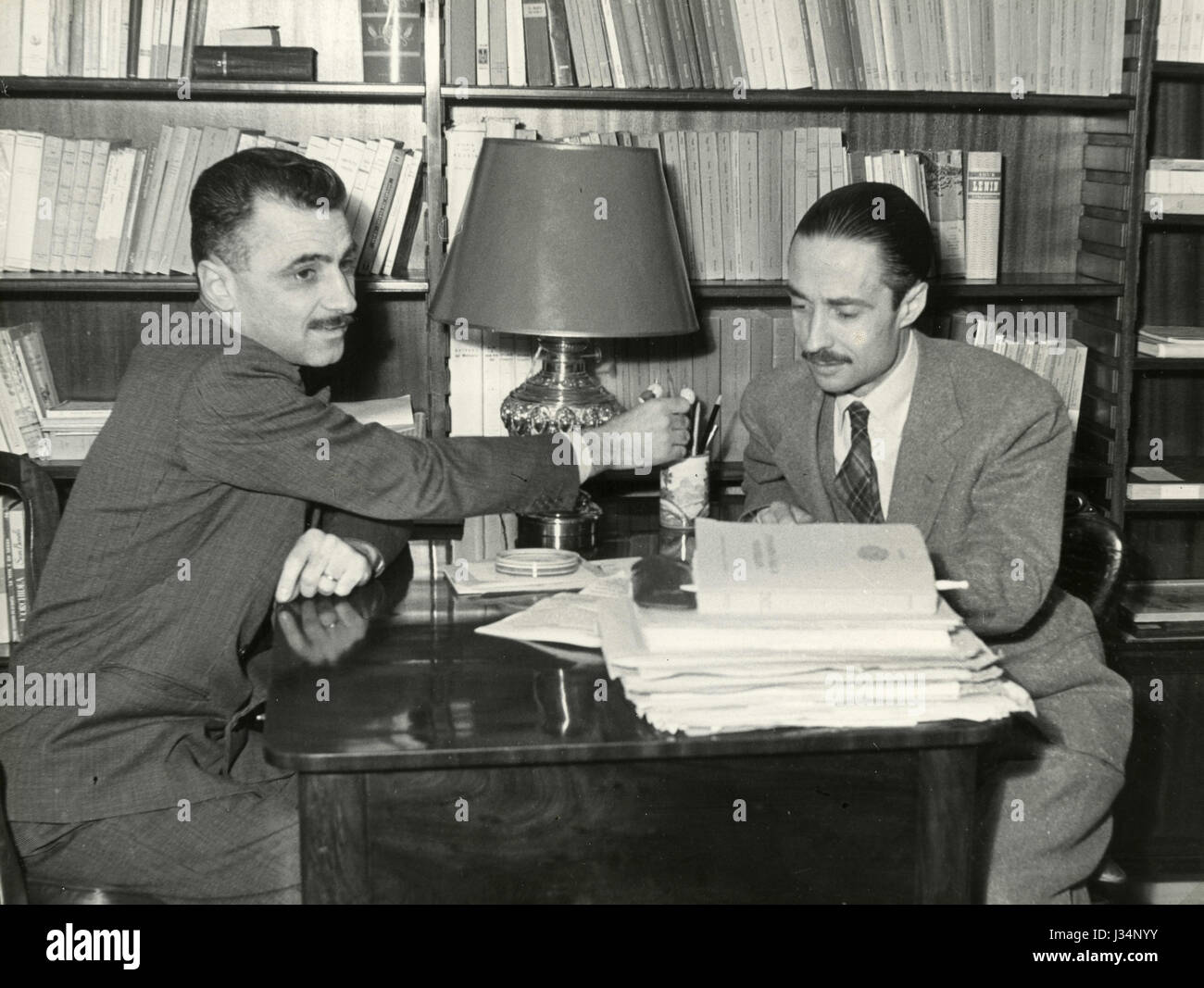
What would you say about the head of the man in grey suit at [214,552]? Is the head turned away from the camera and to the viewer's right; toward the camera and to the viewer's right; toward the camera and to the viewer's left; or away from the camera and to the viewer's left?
toward the camera and to the viewer's right

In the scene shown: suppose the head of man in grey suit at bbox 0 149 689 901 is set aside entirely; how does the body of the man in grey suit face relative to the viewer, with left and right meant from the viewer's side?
facing to the right of the viewer

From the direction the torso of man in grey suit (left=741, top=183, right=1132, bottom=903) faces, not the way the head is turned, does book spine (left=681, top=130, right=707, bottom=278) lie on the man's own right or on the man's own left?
on the man's own right

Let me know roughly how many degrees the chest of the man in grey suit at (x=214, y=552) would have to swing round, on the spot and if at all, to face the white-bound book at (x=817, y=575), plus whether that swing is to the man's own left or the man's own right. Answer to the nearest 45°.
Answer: approximately 45° to the man's own right

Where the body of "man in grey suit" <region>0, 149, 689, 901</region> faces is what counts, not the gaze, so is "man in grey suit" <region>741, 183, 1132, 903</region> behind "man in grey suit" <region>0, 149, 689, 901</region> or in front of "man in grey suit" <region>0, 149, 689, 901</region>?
in front

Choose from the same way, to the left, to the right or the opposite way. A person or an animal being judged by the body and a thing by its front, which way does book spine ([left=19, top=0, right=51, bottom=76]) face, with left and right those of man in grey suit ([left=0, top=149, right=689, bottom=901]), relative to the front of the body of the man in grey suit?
to the right

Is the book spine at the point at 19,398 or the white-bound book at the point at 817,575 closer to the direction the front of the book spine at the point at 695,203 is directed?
the white-bound book

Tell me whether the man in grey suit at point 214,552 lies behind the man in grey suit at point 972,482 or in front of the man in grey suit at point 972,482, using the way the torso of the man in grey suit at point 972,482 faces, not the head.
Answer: in front

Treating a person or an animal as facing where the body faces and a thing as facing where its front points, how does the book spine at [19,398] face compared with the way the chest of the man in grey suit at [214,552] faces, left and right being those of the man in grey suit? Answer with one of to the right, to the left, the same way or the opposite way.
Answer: to the right

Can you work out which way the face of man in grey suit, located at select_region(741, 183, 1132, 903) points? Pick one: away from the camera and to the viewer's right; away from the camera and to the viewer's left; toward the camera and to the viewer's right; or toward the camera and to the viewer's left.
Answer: toward the camera and to the viewer's left
